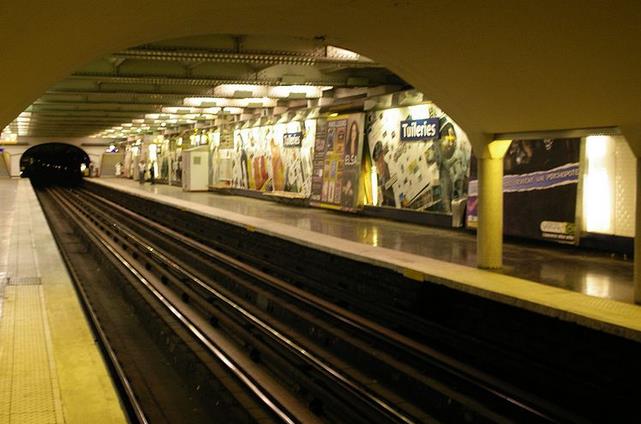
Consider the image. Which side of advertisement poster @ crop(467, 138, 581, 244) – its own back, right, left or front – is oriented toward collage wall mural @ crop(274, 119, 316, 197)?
right

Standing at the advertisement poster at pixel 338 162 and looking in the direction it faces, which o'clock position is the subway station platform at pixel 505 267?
The subway station platform is roughly at 10 o'clock from the advertisement poster.

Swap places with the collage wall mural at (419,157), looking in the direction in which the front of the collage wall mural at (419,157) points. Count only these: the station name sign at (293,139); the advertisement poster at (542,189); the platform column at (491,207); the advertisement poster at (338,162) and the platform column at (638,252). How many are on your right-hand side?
2

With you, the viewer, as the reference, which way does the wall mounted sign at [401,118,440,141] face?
facing the viewer and to the left of the viewer

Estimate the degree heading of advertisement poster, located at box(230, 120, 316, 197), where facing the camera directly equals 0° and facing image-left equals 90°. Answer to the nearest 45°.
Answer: approximately 45°

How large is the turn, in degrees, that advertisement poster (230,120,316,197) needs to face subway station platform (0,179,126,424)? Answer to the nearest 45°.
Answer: approximately 45° to its left

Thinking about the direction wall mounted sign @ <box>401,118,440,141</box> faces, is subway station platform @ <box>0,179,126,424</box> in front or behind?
in front

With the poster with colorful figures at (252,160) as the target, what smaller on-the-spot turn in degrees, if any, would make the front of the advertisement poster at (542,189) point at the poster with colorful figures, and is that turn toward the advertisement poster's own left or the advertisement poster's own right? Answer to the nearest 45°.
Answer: approximately 90° to the advertisement poster's own right

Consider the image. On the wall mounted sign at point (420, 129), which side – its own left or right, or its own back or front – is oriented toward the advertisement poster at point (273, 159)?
right

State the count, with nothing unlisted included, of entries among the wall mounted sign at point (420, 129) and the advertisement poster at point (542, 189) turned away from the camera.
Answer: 0

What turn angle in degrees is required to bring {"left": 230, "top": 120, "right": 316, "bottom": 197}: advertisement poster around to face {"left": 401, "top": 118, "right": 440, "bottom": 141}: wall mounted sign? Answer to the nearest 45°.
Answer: approximately 45° to its left

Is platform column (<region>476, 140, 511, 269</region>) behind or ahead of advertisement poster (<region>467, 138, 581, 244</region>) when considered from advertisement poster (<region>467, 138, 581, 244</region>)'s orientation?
ahead

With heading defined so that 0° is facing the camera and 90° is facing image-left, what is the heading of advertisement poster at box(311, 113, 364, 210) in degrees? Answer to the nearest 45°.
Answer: approximately 45°

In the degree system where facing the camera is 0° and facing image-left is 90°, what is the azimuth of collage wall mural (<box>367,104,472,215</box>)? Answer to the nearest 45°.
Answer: approximately 45°
